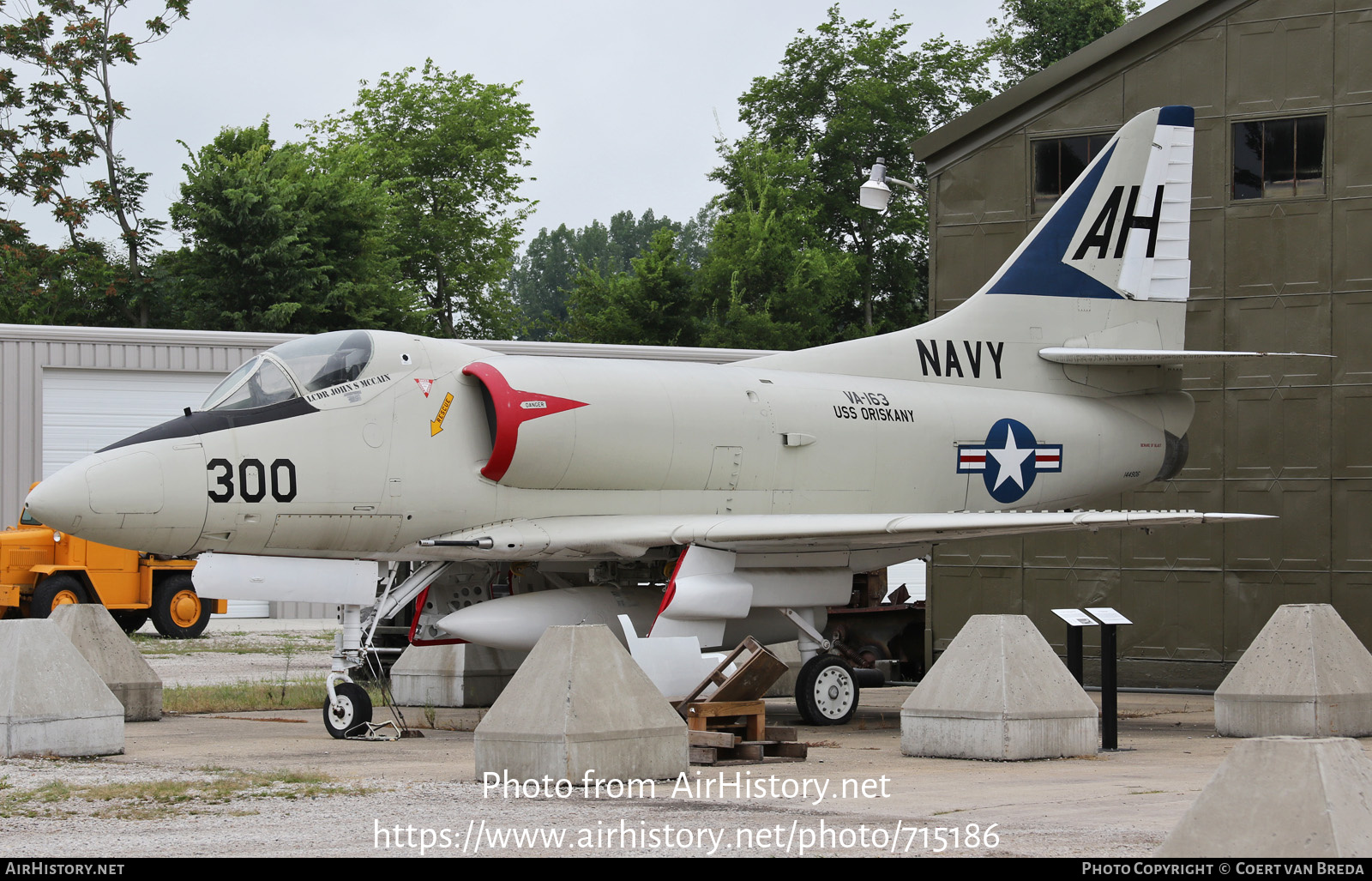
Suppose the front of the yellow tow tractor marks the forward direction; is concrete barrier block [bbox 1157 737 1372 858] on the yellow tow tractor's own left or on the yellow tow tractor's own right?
on the yellow tow tractor's own left

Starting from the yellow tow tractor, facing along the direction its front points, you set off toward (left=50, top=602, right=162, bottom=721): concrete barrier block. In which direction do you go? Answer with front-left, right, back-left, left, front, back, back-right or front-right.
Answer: front-left

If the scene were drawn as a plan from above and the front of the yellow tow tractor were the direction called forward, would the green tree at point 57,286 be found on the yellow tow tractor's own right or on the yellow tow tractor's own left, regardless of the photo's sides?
on the yellow tow tractor's own right

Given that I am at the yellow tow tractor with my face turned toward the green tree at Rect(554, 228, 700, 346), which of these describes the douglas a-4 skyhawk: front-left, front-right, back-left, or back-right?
back-right

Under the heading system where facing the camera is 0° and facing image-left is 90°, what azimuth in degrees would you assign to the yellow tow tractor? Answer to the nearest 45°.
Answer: approximately 45°
